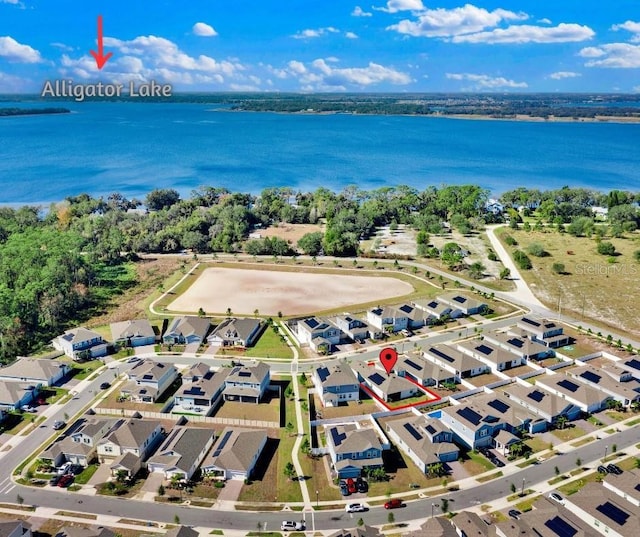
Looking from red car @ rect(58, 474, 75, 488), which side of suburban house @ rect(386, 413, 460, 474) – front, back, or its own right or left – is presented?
right

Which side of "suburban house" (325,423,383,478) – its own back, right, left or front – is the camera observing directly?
front

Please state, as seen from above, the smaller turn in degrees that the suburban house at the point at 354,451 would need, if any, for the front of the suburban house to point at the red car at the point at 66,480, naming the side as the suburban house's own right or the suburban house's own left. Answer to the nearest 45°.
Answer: approximately 90° to the suburban house's own right

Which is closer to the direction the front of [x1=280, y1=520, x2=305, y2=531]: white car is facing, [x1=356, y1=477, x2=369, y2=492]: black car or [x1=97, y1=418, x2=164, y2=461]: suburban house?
the black car

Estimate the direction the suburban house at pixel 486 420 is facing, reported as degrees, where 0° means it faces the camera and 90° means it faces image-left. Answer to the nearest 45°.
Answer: approximately 315°

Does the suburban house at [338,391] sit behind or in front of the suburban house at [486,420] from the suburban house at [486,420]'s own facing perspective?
behind

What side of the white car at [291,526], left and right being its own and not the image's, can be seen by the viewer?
right

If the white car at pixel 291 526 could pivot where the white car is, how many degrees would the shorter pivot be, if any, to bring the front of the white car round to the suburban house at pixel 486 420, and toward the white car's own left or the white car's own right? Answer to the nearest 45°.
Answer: approximately 45° to the white car's own left

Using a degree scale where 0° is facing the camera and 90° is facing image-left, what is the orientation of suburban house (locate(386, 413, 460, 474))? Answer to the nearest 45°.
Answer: approximately 315°

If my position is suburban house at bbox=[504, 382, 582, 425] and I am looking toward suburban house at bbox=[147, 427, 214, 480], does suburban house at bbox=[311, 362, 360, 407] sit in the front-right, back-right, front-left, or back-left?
front-right

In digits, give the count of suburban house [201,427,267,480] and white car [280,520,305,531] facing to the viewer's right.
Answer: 1

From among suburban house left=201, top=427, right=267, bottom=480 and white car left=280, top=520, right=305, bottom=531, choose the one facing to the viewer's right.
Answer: the white car

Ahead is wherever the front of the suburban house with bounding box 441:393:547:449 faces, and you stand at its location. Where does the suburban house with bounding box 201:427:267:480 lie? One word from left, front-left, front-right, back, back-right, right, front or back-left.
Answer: right

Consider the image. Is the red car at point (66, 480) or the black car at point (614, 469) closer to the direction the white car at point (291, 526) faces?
the black car

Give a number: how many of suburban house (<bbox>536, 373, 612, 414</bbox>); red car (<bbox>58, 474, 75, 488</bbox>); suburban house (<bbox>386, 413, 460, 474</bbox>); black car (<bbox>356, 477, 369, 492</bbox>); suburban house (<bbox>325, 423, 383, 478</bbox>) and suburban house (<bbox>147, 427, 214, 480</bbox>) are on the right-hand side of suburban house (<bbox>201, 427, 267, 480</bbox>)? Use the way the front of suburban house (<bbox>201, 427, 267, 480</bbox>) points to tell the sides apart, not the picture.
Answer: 2

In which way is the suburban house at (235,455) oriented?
toward the camera

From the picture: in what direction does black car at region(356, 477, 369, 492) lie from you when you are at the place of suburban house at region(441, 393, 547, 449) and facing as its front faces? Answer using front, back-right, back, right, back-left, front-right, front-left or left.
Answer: right

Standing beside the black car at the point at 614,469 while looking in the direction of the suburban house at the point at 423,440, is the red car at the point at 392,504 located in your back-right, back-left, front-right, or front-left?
front-left

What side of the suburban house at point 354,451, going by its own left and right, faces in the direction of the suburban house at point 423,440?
left
